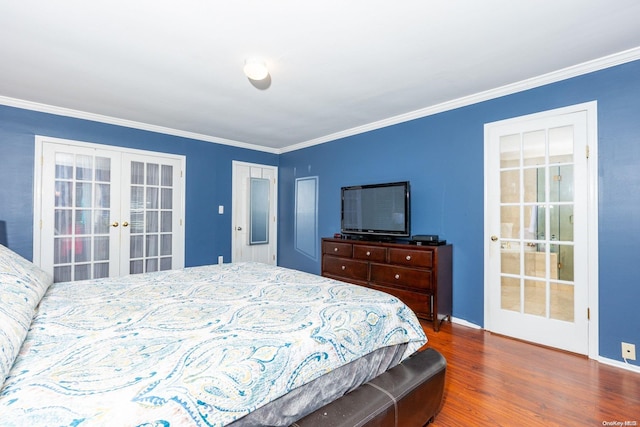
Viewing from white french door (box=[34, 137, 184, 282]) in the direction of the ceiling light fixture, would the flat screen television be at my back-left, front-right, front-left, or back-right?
front-left

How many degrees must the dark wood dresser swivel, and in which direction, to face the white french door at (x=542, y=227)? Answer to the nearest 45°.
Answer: approximately 135° to its left

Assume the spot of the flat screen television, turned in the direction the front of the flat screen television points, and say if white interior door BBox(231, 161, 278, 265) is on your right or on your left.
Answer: on your right

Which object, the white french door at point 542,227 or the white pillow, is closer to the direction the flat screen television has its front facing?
the white pillow

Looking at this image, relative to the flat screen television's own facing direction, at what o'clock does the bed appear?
The bed is roughly at 11 o'clock from the flat screen television.

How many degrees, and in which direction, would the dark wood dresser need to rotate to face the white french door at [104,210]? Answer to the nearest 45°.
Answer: approximately 45° to its right

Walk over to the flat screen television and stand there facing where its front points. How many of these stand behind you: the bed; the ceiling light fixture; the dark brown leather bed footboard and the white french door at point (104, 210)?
0

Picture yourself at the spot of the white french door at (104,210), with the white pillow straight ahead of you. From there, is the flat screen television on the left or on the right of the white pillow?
left

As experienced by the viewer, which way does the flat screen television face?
facing the viewer and to the left of the viewer

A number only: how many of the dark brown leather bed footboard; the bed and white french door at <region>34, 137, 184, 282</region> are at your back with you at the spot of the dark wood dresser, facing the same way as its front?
0

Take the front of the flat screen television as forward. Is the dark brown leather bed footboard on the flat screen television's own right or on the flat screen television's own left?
on the flat screen television's own left

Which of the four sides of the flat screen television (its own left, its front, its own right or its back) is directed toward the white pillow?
front

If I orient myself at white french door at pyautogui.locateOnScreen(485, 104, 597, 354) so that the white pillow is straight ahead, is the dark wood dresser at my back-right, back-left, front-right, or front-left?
front-right

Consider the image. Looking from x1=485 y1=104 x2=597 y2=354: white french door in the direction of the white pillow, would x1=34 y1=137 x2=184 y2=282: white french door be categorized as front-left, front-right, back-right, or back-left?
front-right

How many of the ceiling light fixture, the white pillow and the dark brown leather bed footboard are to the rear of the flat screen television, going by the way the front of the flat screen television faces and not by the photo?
0
